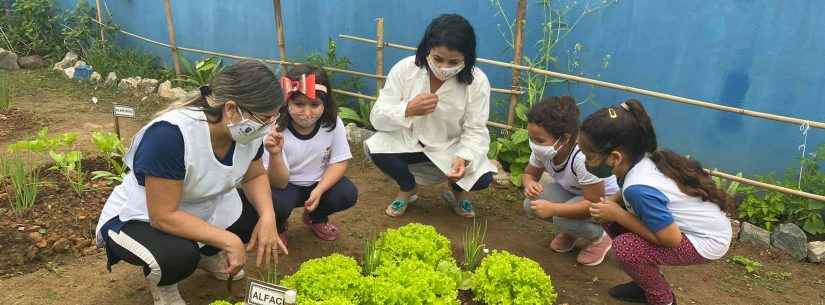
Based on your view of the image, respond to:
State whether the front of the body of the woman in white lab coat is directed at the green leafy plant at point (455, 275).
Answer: yes

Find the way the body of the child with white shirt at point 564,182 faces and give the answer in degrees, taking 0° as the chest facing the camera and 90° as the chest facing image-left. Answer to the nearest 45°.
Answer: approximately 45°

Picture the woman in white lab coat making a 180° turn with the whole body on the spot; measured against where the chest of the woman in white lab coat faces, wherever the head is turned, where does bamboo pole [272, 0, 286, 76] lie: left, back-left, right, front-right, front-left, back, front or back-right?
front-left

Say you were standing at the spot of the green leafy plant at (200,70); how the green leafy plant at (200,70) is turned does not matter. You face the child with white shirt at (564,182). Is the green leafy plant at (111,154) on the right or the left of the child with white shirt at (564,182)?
right

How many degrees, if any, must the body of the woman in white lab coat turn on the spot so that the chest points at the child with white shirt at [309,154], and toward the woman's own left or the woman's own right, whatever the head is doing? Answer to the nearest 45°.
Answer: approximately 45° to the woman's own right

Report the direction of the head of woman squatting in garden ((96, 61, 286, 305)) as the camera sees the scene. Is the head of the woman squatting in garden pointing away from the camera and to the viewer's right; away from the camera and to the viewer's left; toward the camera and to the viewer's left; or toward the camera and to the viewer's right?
toward the camera and to the viewer's right

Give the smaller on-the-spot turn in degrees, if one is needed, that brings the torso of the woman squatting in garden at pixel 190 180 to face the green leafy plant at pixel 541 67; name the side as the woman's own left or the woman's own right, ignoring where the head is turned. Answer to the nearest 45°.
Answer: approximately 90° to the woman's own left

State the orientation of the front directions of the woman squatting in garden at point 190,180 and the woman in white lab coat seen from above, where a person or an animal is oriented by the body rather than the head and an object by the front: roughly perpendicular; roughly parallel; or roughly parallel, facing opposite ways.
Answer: roughly perpendicular

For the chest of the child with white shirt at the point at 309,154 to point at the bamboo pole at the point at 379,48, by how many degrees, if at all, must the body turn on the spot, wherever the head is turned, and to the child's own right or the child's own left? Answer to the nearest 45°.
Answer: approximately 180°

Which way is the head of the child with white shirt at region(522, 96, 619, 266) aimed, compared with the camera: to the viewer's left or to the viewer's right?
to the viewer's left

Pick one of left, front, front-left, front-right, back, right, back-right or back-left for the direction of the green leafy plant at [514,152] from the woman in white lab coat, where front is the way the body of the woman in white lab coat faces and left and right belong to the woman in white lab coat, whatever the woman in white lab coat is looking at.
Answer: back-left

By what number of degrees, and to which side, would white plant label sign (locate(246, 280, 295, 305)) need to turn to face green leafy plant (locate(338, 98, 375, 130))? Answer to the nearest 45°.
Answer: approximately 180°
